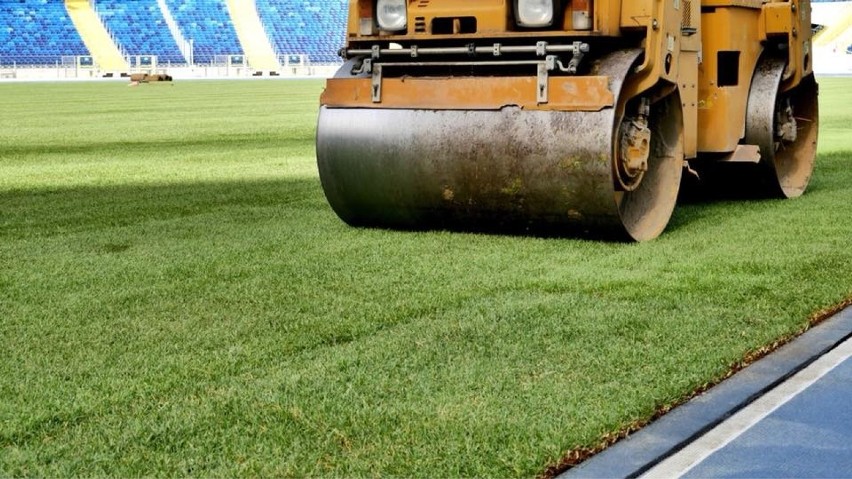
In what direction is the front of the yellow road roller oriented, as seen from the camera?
facing the viewer and to the left of the viewer
